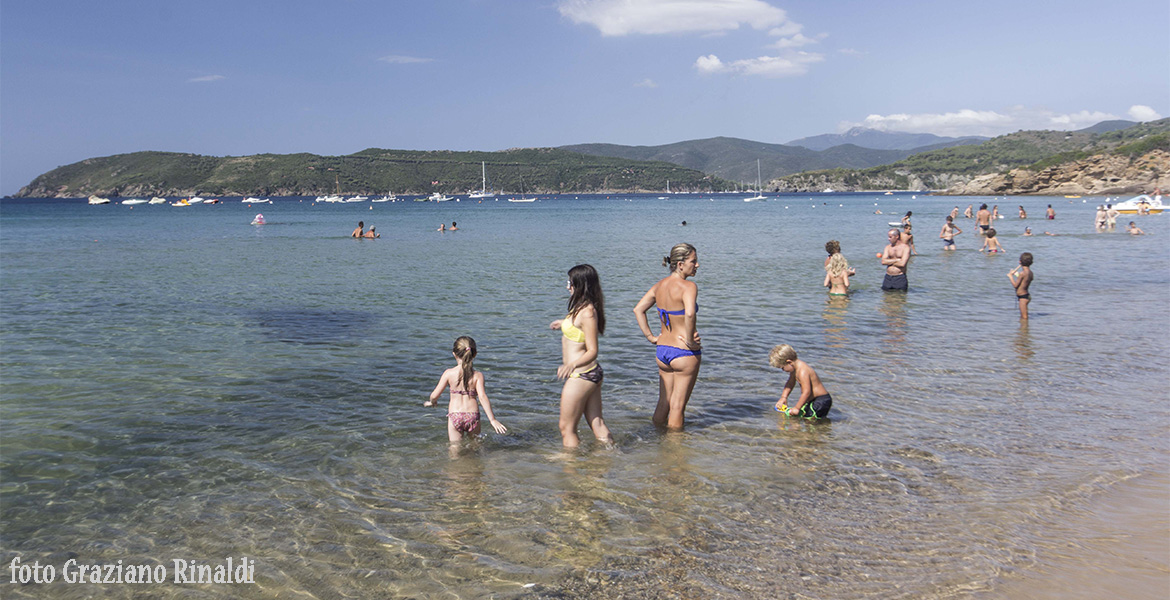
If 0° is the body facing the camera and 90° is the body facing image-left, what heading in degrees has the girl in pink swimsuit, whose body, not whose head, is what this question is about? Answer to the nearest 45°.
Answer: approximately 180°

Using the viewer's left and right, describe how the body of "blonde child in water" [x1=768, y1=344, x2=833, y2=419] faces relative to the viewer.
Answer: facing to the left of the viewer

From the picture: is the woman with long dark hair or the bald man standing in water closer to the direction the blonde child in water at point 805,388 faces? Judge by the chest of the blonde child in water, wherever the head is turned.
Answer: the woman with long dark hair

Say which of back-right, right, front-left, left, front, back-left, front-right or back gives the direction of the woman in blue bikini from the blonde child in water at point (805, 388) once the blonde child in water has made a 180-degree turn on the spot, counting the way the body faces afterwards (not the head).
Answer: back-right

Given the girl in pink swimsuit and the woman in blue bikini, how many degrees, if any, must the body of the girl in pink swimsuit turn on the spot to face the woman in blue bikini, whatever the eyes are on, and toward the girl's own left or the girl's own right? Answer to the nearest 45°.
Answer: approximately 90° to the girl's own right

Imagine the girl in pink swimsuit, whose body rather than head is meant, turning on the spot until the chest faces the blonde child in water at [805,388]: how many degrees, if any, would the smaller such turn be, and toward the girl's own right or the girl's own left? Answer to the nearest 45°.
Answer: approximately 90° to the girl's own right

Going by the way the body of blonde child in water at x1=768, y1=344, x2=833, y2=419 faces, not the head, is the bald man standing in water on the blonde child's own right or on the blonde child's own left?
on the blonde child's own right

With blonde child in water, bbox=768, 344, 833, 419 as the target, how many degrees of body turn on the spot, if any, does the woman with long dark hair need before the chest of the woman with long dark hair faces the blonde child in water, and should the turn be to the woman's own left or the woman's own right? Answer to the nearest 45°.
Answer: approximately 135° to the woman's own right

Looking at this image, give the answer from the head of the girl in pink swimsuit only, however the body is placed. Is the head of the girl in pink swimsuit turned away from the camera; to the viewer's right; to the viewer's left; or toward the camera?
away from the camera
